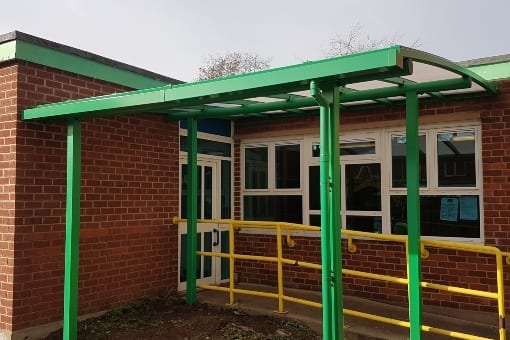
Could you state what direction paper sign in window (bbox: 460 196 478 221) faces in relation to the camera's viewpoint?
facing the viewer

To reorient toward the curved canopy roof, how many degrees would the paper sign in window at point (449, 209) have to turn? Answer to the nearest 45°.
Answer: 0° — it already faces it

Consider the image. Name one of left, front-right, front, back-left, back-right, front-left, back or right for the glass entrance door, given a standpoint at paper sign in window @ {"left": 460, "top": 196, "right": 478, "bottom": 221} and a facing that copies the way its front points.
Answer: right

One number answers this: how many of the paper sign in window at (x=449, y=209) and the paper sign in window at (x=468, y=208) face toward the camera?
2

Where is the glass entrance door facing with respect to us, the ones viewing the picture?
facing the viewer and to the right of the viewer

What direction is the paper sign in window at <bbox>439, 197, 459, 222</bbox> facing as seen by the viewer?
toward the camera
